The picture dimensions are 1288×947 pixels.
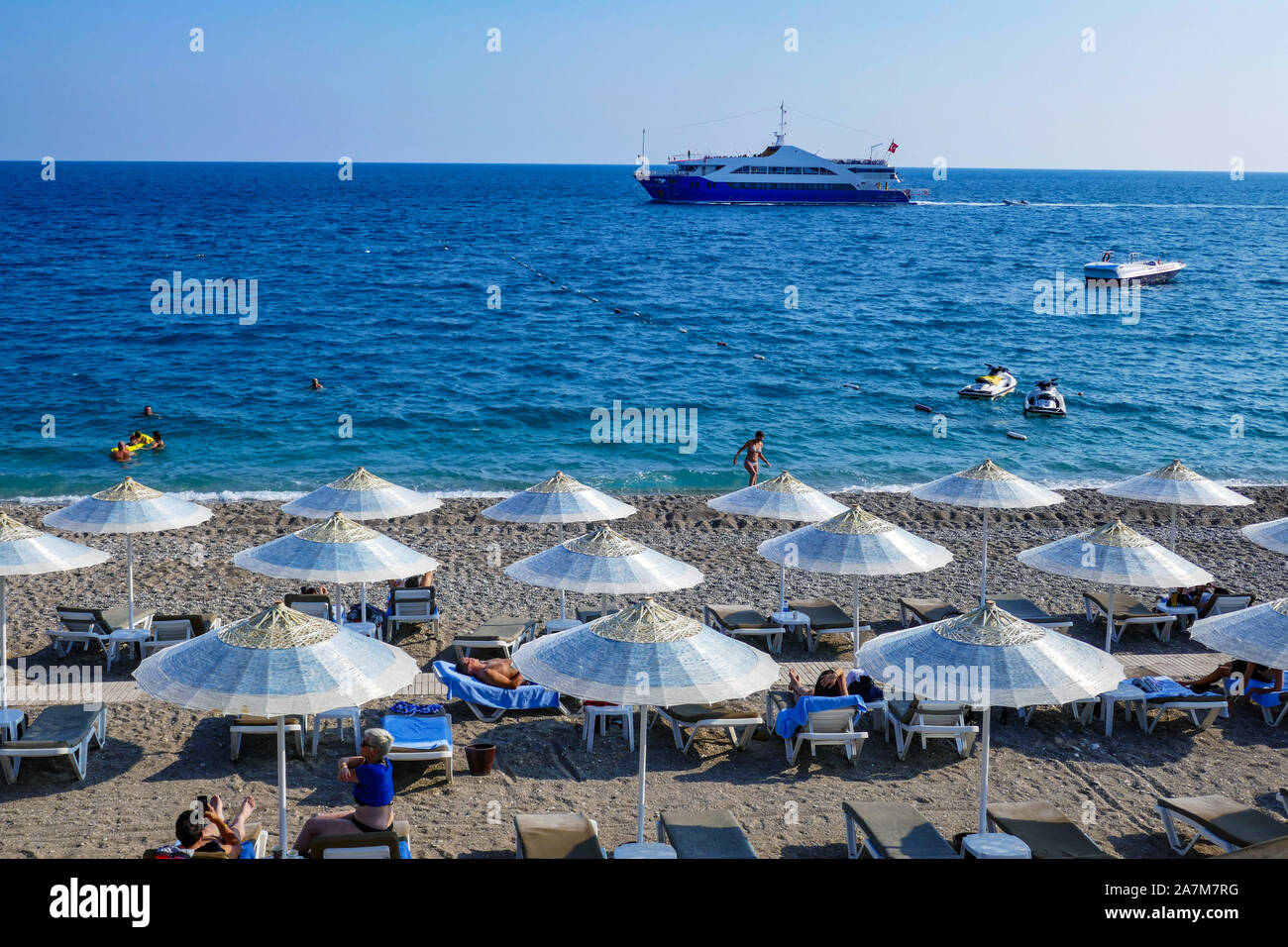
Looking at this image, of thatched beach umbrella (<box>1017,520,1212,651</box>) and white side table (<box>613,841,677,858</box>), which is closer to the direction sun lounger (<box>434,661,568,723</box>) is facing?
the thatched beach umbrella

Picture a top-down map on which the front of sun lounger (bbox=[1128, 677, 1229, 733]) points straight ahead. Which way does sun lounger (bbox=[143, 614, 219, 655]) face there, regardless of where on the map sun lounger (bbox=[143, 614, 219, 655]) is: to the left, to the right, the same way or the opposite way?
to the right

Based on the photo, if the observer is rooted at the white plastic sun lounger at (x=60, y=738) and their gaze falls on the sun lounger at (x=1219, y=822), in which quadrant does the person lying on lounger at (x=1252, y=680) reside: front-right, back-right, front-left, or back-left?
front-left

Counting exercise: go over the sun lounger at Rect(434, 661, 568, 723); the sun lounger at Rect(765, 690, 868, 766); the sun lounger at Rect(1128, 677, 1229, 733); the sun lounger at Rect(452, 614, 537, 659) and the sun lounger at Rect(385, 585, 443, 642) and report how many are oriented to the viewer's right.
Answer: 2

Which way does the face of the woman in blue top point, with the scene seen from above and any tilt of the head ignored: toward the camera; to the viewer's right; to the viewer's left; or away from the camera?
to the viewer's left

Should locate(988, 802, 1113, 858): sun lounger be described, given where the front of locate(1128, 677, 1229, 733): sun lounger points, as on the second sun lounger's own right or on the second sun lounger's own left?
on the second sun lounger's own right

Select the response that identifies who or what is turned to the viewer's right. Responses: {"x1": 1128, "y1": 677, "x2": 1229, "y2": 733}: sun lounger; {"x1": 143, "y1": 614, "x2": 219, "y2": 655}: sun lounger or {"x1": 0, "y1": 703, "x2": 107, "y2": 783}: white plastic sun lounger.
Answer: {"x1": 1128, "y1": 677, "x2": 1229, "y2": 733}: sun lounger

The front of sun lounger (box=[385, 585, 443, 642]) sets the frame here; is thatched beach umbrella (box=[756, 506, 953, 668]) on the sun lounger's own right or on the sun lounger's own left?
on the sun lounger's own right

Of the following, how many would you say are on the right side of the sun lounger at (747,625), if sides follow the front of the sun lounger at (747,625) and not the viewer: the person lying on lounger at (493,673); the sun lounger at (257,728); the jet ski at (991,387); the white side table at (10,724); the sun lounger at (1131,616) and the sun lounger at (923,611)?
3

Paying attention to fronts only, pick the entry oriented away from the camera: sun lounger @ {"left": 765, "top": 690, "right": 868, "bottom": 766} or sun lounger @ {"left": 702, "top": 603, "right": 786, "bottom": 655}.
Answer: sun lounger @ {"left": 765, "top": 690, "right": 868, "bottom": 766}

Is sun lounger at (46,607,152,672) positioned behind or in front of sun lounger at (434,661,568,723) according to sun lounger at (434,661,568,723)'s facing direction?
behind

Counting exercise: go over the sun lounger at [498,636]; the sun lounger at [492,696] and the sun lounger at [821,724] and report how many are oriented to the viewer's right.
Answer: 1
